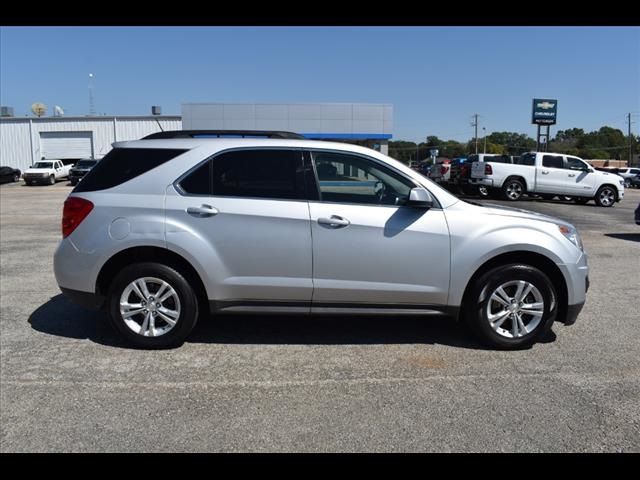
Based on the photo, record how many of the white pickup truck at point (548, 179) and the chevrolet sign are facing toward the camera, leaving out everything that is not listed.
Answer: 1

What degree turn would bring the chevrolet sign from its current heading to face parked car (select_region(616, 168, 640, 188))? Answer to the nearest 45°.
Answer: approximately 90° to its left

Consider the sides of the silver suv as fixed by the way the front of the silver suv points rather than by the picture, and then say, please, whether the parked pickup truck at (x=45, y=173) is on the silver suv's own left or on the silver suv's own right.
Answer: on the silver suv's own left

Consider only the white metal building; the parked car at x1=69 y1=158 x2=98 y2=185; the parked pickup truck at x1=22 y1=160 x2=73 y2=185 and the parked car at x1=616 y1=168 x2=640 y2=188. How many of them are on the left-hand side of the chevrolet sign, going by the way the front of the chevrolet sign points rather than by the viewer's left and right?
1

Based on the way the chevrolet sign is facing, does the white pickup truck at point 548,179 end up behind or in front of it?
in front

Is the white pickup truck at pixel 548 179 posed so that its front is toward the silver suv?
no

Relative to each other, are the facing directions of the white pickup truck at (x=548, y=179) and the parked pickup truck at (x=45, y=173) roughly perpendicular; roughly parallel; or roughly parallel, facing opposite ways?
roughly perpendicular

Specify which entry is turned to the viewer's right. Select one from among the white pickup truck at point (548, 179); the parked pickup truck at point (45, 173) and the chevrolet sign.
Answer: the white pickup truck

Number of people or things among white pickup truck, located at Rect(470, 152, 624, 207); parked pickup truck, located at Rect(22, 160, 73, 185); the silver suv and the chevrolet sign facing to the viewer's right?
2

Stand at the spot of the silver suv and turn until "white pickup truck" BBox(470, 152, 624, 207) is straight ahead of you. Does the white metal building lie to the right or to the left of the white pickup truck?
left

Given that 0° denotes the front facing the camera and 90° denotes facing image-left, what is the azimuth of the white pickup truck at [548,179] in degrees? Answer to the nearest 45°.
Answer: approximately 270°

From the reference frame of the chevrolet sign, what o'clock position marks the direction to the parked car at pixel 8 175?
The parked car is roughly at 2 o'clock from the chevrolet sign.

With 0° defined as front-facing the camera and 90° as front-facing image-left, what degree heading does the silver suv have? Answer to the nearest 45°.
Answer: approximately 270°

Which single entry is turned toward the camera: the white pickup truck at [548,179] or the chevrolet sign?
the chevrolet sign

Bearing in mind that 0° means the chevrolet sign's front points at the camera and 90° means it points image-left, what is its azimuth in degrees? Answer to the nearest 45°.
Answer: approximately 0°

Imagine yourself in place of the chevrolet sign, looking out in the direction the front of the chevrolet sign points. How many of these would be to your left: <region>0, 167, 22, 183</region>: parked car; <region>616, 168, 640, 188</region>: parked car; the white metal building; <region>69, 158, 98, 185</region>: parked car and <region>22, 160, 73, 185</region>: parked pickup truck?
1

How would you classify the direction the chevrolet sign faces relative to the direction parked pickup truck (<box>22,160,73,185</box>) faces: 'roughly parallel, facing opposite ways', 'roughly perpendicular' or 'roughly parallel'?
roughly parallel

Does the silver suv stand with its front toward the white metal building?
no

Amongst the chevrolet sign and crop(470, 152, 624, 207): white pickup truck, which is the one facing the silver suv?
the chevrolet sign

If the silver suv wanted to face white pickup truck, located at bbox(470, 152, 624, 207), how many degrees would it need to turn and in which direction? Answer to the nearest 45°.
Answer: approximately 45° to its left

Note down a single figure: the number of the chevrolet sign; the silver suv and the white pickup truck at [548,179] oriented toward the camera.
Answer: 1
